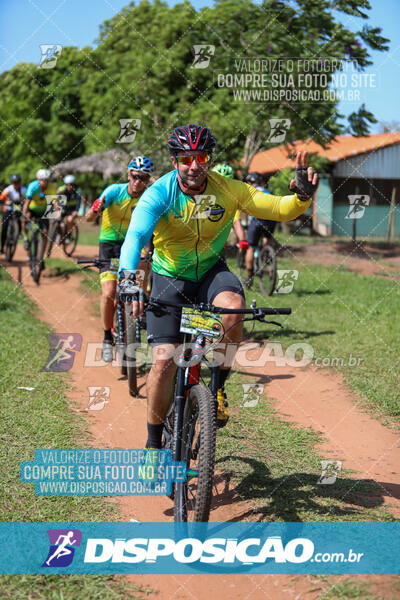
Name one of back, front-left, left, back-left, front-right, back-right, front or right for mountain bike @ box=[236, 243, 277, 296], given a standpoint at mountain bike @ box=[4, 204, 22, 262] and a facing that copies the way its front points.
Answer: front-left

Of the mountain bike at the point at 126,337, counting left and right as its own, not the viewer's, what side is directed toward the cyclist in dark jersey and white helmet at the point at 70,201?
back

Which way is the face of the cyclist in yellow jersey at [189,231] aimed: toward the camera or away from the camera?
toward the camera

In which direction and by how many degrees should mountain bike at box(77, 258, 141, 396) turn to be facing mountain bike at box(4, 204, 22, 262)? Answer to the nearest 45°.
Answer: approximately 180°

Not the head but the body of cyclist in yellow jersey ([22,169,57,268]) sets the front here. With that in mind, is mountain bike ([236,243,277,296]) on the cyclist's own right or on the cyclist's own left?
on the cyclist's own left

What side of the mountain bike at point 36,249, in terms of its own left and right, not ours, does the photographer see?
front

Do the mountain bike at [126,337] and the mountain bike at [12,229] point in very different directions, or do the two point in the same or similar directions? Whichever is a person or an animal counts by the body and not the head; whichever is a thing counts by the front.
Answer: same or similar directions

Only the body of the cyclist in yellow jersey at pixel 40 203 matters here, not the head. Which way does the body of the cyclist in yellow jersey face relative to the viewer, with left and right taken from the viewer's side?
facing the viewer

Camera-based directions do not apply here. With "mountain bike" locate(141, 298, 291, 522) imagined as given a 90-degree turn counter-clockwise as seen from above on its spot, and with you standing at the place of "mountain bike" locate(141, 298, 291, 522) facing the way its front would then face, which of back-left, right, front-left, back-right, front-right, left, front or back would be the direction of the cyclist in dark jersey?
left

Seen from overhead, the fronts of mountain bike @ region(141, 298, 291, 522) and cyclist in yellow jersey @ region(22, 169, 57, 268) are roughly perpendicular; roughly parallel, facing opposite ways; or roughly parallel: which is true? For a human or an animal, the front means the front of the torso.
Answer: roughly parallel

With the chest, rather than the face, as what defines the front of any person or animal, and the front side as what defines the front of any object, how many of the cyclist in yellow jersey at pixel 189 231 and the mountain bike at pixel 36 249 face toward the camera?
2

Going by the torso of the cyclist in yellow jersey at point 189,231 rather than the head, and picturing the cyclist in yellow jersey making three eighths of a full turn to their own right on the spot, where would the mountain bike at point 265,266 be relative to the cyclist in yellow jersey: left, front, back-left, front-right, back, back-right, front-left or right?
front-right

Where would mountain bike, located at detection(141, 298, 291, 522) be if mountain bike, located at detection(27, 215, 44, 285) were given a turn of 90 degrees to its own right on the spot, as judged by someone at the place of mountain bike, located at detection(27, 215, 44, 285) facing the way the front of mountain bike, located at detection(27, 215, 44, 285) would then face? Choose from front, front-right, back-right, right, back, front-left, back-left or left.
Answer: left
